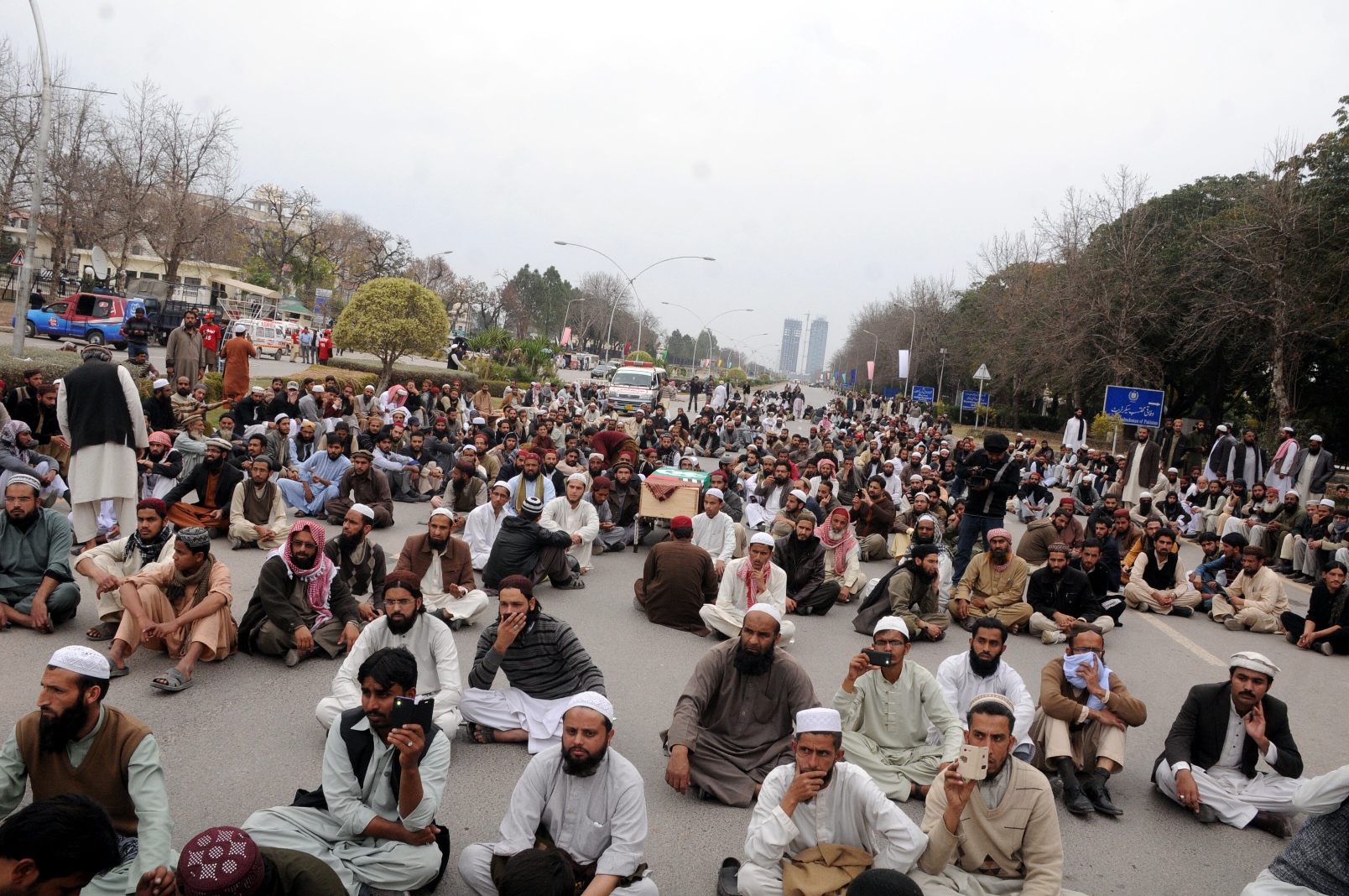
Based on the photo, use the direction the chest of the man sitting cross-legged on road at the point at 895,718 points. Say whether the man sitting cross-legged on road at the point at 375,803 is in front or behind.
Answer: in front

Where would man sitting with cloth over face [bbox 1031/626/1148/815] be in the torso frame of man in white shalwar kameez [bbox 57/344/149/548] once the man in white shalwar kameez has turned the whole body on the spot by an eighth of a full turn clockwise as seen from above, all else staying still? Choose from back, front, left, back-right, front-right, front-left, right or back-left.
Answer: right

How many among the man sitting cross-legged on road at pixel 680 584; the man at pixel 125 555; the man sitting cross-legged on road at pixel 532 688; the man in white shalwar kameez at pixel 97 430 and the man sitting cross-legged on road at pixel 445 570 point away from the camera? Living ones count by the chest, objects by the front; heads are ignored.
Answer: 2

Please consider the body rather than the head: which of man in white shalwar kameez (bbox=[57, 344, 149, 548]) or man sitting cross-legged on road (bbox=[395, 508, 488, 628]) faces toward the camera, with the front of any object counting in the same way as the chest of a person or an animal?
the man sitting cross-legged on road

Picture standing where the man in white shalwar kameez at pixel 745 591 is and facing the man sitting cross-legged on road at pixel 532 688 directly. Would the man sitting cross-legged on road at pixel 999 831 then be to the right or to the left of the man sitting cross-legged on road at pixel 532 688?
left

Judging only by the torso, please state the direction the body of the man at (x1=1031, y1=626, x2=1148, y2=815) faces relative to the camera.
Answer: toward the camera

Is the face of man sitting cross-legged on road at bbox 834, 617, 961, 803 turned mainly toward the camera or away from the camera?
toward the camera

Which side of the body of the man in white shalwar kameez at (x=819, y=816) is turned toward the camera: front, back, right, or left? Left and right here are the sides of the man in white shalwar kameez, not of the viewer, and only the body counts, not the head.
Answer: front

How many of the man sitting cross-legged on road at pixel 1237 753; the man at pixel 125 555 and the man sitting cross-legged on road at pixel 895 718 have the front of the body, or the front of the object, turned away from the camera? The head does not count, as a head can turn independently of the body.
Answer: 0

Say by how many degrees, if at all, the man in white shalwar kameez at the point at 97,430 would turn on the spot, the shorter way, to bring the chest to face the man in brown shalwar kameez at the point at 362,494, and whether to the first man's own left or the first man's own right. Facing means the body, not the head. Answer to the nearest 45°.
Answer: approximately 45° to the first man's own right

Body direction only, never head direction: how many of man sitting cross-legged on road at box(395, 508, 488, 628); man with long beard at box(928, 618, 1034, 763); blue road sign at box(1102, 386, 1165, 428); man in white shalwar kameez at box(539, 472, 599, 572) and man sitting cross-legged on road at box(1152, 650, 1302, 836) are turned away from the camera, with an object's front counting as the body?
0

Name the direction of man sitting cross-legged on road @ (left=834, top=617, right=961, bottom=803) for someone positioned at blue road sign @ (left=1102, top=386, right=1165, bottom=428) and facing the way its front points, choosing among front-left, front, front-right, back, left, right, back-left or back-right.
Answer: front

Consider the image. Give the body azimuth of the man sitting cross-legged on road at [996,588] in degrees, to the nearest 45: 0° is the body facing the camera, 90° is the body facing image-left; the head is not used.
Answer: approximately 0°

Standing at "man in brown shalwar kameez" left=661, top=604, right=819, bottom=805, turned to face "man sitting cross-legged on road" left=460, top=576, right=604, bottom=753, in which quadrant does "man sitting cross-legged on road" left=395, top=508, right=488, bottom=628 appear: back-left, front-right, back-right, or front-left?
front-right

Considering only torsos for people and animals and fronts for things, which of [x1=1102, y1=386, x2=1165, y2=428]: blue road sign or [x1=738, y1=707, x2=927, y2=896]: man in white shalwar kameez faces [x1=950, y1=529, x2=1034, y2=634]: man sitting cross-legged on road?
the blue road sign

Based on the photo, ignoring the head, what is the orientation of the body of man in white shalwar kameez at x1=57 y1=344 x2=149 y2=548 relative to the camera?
away from the camera

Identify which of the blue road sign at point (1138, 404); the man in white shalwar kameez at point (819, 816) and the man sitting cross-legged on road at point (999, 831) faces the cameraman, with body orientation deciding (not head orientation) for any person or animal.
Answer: the blue road sign

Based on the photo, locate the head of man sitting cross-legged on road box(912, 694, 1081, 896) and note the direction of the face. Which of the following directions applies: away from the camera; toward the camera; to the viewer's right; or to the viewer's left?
toward the camera

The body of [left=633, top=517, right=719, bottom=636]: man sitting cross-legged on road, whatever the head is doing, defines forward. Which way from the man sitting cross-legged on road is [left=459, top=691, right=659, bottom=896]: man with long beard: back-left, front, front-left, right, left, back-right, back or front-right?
back

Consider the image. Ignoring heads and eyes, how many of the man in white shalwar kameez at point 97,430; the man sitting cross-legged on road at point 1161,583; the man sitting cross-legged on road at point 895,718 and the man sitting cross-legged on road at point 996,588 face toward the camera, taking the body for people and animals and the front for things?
3

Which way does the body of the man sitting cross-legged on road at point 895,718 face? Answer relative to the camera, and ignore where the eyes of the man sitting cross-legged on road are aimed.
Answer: toward the camera
